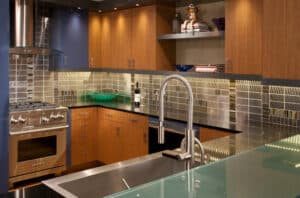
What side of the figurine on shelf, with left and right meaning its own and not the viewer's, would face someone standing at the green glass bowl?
right

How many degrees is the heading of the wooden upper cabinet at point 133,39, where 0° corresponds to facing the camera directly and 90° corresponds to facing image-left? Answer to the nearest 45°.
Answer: approximately 45°

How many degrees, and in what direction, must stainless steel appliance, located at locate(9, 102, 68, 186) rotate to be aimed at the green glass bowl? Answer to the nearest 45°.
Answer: approximately 90° to its left

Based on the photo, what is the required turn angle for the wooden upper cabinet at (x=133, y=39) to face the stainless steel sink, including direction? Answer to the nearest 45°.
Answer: approximately 45° to its left

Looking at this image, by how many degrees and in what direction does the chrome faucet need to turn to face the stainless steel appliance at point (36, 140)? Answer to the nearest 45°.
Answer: approximately 45° to its right
